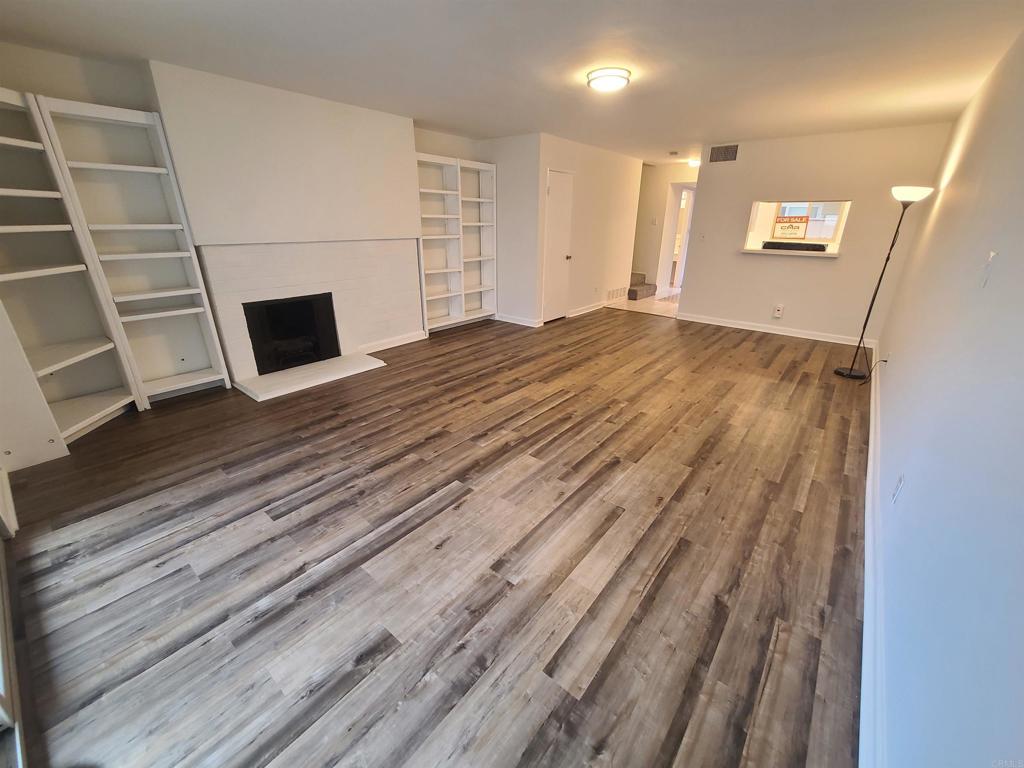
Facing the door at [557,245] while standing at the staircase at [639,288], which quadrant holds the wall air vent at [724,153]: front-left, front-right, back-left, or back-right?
front-left

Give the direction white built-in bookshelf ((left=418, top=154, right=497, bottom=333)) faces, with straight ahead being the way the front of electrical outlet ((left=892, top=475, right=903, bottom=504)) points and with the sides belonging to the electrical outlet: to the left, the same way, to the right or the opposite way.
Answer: the opposite way

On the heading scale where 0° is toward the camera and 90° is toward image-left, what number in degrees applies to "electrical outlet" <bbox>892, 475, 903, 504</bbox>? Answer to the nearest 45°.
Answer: approximately 90°

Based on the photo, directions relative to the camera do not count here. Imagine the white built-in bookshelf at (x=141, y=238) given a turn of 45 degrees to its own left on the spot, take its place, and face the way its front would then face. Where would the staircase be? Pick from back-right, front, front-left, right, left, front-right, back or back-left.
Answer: front

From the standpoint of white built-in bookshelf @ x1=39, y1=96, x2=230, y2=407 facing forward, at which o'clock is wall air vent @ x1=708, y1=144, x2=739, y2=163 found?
The wall air vent is roughly at 11 o'clock from the white built-in bookshelf.

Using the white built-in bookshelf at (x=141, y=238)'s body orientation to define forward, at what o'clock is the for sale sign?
The for sale sign is roughly at 11 o'clock from the white built-in bookshelf.

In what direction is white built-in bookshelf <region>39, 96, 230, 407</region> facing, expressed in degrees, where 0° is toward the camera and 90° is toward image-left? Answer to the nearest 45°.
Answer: approximately 315°

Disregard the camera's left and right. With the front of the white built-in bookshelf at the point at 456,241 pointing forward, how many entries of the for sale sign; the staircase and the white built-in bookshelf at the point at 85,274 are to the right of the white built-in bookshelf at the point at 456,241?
1

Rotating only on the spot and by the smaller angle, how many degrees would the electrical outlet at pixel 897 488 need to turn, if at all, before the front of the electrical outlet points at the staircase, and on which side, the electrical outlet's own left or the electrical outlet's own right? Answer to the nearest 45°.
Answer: approximately 45° to the electrical outlet's own right

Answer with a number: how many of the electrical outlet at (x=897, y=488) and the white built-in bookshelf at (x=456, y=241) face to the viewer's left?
1

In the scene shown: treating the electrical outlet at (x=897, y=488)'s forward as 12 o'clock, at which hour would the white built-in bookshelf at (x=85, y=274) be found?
The white built-in bookshelf is roughly at 11 o'clock from the electrical outlet.

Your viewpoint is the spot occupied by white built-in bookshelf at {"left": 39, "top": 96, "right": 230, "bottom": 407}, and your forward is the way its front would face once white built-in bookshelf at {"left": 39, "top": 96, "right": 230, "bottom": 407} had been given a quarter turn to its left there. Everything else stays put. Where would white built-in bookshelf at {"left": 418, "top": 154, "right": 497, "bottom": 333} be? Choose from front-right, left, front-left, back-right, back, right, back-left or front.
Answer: front-right

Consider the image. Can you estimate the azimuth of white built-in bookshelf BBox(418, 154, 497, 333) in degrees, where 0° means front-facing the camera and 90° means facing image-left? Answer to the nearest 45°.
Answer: approximately 315°

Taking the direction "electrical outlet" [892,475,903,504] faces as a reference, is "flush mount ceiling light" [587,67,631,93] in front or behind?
in front
